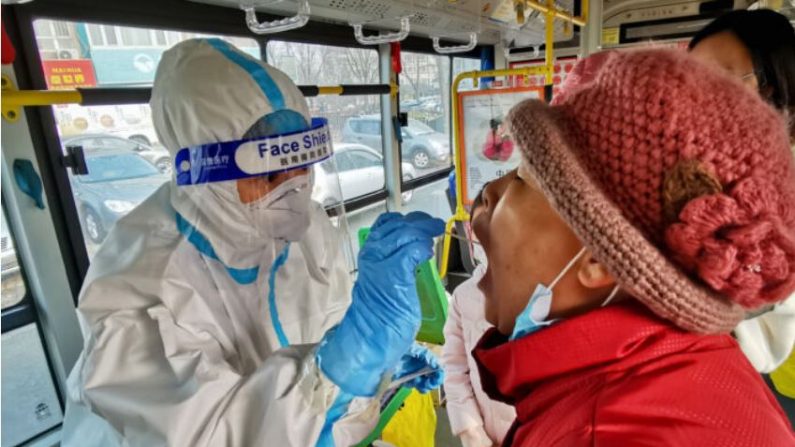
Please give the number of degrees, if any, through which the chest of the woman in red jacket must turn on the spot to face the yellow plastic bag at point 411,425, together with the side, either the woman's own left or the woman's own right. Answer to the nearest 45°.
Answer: approximately 45° to the woman's own right

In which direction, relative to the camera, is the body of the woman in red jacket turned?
to the viewer's left

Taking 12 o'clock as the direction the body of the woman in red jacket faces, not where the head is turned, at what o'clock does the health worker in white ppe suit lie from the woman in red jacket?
The health worker in white ppe suit is roughly at 12 o'clock from the woman in red jacket.

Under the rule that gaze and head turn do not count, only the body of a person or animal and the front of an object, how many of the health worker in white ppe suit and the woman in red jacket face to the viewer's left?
1

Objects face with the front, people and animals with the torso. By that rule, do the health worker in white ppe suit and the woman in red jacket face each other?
yes

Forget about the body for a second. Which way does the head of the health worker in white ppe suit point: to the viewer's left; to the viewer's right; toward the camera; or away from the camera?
to the viewer's right

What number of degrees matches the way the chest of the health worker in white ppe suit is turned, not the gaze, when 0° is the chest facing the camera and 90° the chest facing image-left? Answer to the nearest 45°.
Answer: approximately 315°

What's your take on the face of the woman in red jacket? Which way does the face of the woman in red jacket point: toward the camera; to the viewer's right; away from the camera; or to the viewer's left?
to the viewer's left

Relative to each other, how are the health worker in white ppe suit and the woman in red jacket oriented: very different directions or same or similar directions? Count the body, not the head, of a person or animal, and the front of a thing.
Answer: very different directions

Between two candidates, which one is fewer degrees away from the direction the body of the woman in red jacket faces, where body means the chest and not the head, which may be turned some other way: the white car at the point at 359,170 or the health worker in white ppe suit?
the health worker in white ppe suit

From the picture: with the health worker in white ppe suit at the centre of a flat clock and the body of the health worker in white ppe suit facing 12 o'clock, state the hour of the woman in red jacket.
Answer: The woman in red jacket is roughly at 12 o'clock from the health worker in white ppe suit.
